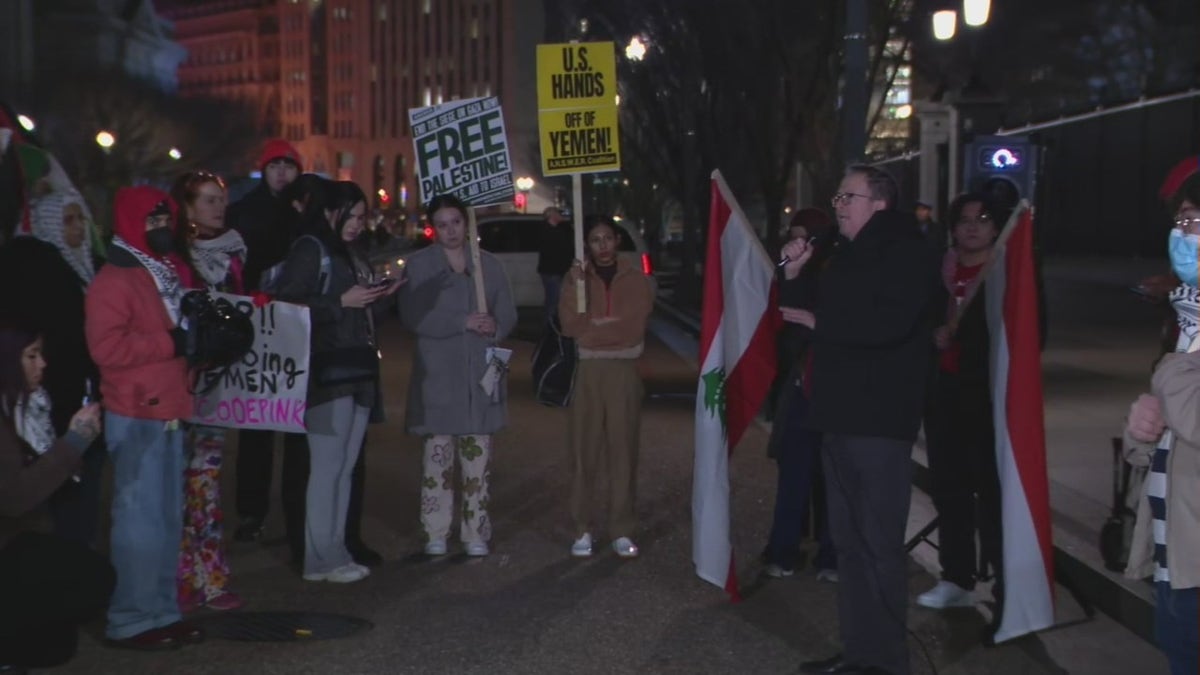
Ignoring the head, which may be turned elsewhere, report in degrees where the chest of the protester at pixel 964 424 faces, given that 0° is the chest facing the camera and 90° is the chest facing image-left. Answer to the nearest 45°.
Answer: approximately 45°

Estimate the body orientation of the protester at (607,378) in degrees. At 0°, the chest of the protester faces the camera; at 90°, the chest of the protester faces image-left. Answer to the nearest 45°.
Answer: approximately 0°

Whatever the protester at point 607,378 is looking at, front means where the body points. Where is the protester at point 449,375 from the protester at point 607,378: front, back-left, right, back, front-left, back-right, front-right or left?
right

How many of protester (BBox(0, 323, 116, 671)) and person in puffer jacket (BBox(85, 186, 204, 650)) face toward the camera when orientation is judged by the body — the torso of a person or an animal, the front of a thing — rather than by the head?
0

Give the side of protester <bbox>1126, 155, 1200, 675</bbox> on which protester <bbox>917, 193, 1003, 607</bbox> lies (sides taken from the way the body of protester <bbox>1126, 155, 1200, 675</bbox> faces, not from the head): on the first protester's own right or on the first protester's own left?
on the first protester's own right

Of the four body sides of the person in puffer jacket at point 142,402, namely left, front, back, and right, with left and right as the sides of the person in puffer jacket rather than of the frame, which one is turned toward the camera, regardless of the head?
right

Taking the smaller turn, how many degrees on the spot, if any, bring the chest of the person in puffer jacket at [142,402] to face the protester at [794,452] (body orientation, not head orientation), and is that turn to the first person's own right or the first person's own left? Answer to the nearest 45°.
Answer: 0° — they already face them

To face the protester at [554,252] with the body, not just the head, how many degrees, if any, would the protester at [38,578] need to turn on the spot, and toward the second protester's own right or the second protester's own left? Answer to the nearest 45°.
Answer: approximately 45° to the second protester's own left

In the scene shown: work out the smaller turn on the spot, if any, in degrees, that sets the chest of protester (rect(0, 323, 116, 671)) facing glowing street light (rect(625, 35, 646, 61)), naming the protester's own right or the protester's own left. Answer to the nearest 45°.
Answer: approximately 45° to the protester's own left

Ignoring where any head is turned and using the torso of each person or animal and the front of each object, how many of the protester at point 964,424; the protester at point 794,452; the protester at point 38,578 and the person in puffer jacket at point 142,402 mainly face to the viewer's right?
2
